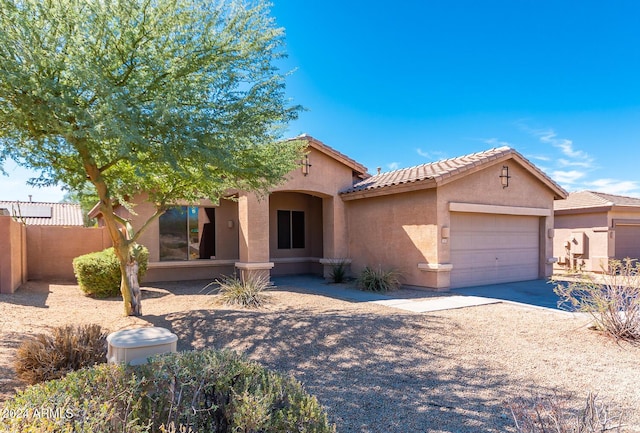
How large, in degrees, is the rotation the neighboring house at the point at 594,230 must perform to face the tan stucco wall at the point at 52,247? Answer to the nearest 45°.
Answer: approximately 90° to its right

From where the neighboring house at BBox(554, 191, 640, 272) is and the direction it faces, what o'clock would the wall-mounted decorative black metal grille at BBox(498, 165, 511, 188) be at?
The wall-mounted decorative black metal grille is roughly at 2 o'clock from the neighboring house.

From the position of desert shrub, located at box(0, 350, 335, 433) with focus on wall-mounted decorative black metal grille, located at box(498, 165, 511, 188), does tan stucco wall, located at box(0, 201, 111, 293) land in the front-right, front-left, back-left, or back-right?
front-left

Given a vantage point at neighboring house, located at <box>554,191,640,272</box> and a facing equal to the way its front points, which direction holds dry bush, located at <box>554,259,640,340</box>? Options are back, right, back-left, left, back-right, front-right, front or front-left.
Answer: front-right

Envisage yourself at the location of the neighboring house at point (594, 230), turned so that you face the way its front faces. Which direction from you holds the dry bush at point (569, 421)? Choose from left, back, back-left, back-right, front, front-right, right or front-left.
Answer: front-right

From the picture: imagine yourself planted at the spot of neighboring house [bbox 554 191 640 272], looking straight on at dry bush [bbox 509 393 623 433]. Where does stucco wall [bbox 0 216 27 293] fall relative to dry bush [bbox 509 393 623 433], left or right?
right

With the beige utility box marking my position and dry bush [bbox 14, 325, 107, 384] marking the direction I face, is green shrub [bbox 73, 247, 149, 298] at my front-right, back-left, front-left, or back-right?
front-right

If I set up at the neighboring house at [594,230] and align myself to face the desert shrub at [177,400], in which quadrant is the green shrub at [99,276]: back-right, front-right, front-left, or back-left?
front-right

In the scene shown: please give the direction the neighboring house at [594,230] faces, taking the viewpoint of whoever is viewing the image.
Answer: facing the viewer and to the right of the viewer

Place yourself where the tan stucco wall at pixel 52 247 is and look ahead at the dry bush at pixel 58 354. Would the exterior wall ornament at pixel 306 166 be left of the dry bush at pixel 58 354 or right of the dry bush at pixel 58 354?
left

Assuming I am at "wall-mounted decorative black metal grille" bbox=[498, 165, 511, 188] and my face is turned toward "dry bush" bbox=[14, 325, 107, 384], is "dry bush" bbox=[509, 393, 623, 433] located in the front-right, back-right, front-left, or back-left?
front-left

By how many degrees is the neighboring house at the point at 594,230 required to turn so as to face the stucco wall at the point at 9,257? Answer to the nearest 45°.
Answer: approximately 90° to its right

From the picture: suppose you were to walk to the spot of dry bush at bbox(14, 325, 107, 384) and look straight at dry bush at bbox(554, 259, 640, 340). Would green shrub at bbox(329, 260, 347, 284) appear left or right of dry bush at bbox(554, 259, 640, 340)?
left

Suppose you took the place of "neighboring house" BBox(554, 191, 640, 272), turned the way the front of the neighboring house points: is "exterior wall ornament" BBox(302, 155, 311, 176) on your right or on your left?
on your right

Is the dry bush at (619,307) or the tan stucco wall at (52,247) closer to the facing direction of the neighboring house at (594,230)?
the dry bush
